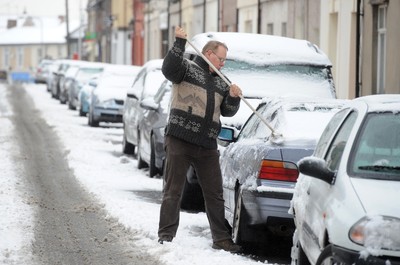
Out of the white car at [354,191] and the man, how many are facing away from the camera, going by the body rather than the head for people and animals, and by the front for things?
0

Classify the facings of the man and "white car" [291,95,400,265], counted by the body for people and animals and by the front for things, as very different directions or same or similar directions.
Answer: same or similar directions

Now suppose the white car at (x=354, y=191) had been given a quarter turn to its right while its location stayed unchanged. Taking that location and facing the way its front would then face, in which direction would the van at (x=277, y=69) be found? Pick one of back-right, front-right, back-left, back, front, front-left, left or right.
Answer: back-right

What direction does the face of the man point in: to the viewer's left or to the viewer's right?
to the viewer's right

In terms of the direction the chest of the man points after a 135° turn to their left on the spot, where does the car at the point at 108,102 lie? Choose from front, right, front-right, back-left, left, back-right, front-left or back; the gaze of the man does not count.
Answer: front

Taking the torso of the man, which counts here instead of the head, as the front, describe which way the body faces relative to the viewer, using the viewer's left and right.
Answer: facing the viewer and to the right of the viewer

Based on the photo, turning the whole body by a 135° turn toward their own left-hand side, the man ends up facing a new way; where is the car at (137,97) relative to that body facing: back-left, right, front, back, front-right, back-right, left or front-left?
front

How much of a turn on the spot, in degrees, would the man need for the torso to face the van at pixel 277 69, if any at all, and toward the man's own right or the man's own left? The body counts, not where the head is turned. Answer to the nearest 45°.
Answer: approximately 135° to the man's own left
